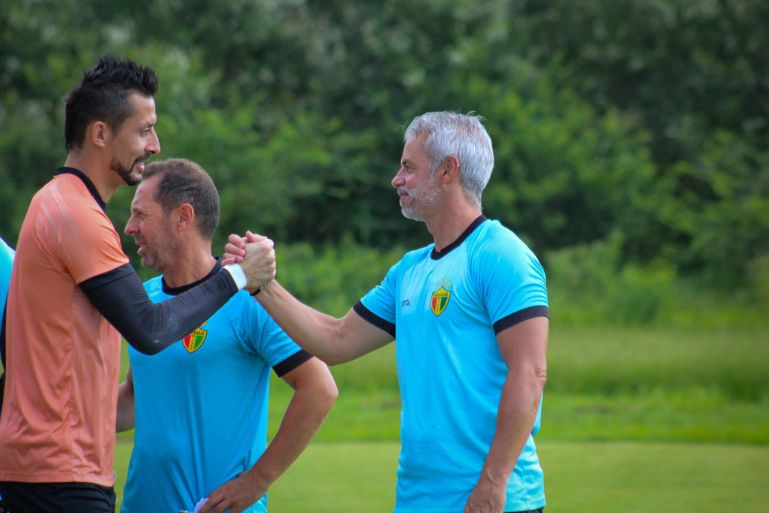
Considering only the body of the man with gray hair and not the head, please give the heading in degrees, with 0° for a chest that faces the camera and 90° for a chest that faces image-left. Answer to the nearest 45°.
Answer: approximately 45°

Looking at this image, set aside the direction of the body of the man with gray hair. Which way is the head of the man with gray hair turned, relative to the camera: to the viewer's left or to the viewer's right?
to the viewer's left

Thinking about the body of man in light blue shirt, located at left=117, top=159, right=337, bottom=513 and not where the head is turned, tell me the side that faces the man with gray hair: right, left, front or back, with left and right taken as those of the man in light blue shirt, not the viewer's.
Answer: left

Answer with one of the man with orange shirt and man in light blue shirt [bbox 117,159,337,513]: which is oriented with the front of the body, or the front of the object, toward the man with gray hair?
the man with orange shirt

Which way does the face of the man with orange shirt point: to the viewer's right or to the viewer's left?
to the viewer's right

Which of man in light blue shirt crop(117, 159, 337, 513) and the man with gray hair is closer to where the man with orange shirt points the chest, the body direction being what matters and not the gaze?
the man with gray hair

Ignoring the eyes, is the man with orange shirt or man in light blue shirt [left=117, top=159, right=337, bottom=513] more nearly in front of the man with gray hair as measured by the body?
the man with orange shirt

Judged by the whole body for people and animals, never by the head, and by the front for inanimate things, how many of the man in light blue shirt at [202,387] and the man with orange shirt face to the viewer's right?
1

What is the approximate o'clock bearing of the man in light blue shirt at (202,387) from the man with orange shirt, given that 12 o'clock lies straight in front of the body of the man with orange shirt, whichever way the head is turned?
The man in light blue shirt is roughly at 10 o'clock from the man with orange shirt.

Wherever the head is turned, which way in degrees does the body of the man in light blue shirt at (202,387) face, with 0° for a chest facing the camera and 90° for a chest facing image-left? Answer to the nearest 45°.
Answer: approximately 45°

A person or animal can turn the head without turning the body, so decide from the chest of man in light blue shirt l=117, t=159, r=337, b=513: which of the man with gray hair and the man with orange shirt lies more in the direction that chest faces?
the man with orange shirt

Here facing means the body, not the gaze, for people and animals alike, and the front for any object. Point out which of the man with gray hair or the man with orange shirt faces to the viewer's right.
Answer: the man with orange shirt

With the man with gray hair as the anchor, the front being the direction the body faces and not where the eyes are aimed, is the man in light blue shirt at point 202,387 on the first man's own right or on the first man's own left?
on the first man's own right

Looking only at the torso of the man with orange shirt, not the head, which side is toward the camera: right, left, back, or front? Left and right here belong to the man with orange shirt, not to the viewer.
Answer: right
